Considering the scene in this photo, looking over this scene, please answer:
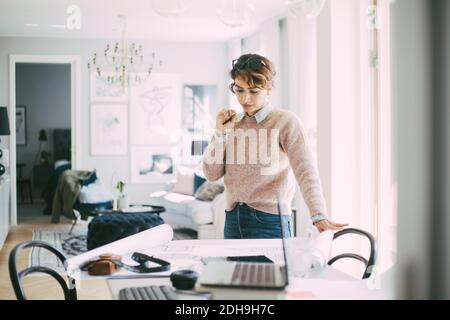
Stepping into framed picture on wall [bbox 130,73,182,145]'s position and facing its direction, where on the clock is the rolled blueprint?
The rolled blueprint is roughly at 12 o'clock from the framed picture on wall.

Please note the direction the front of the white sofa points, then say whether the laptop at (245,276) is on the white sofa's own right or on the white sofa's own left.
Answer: on the white sofa's own left

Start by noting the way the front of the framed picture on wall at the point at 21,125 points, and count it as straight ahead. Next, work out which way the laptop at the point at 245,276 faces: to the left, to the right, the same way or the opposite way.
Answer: to the right

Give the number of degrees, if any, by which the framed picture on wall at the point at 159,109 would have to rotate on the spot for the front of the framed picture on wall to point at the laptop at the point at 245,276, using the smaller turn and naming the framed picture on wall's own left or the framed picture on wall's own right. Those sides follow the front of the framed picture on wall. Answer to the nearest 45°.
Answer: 0° — it already faces it
